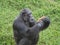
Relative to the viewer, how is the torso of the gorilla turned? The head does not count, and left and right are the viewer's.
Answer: facing the viewer and to the right of the viewer
